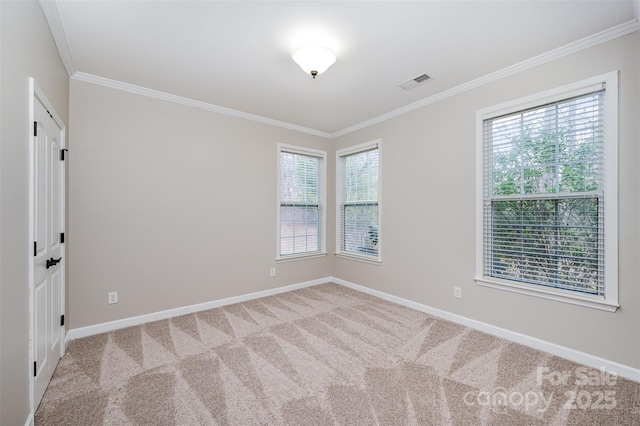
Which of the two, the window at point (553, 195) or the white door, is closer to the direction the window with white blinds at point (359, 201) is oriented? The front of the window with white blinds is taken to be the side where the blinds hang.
the white door

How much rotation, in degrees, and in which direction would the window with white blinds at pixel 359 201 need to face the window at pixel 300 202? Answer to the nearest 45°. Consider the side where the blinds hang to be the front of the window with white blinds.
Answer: approximately 45° to its right

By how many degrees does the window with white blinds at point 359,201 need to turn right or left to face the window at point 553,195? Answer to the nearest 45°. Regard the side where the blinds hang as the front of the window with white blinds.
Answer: approximately 90° to its left

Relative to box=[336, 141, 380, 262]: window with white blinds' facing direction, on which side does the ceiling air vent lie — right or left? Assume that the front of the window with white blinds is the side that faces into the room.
on its left

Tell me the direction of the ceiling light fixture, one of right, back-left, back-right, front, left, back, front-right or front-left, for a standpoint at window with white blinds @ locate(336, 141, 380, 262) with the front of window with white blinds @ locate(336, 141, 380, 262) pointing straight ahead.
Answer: front-left

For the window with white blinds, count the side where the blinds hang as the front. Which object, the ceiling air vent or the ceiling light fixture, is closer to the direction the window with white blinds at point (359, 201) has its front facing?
the ceiling light fixture

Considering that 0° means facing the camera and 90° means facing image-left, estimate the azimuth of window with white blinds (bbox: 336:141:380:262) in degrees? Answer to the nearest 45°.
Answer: approximately 45°

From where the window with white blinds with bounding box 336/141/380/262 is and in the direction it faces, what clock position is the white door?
The white door is roughly at 12 o'clock from the window with white blinds.
